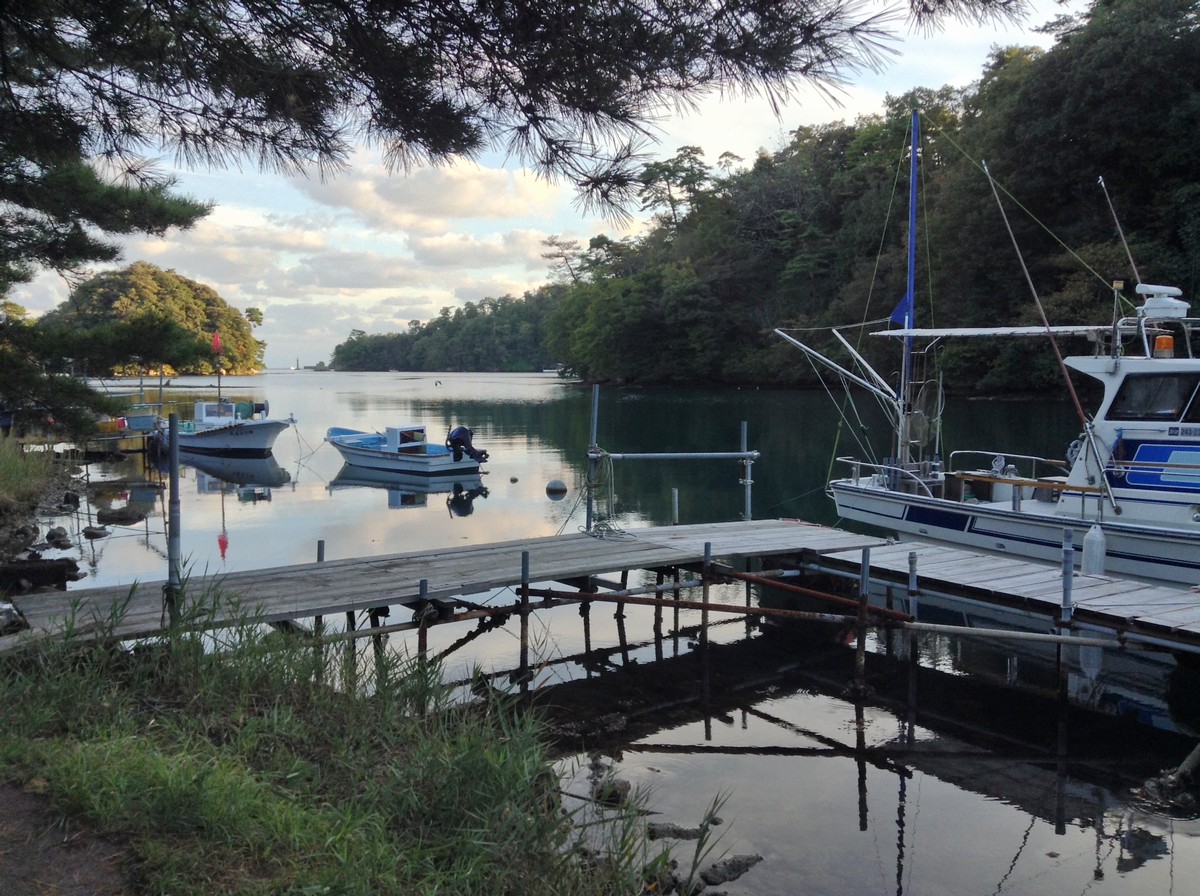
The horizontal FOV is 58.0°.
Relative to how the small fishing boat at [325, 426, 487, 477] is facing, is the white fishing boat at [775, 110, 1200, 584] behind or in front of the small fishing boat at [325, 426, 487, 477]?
behind

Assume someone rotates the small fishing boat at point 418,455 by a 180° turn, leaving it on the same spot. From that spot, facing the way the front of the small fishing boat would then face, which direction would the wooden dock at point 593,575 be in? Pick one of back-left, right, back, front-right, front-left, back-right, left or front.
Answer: front-right

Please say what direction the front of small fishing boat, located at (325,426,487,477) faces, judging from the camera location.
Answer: facing away from the viewer and to the left of the viewer
